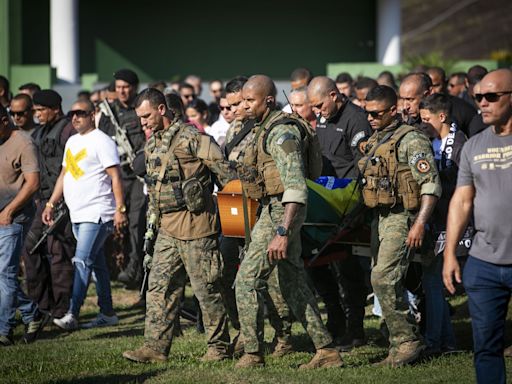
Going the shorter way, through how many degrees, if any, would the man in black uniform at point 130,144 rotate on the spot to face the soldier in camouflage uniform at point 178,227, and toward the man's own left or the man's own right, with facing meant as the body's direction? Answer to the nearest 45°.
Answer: approximately 45° to the man's own left

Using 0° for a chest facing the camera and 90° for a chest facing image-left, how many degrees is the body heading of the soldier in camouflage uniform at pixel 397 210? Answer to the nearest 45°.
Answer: approximately 45°

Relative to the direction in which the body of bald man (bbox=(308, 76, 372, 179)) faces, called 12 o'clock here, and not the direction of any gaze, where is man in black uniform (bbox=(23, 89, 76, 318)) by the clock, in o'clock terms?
The man in black uniform is roughly at 2 o'clock from the bald man.

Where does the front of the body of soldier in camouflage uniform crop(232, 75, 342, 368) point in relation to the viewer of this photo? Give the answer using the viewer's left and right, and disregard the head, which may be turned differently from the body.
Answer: facing to the left of the viewer

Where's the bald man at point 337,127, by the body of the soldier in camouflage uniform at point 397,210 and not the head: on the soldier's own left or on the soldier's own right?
on the soldier's own right

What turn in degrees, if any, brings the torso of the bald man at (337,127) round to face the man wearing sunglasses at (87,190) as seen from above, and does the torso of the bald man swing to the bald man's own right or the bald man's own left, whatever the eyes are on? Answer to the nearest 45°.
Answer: approximately 45° to the bald man's own right
